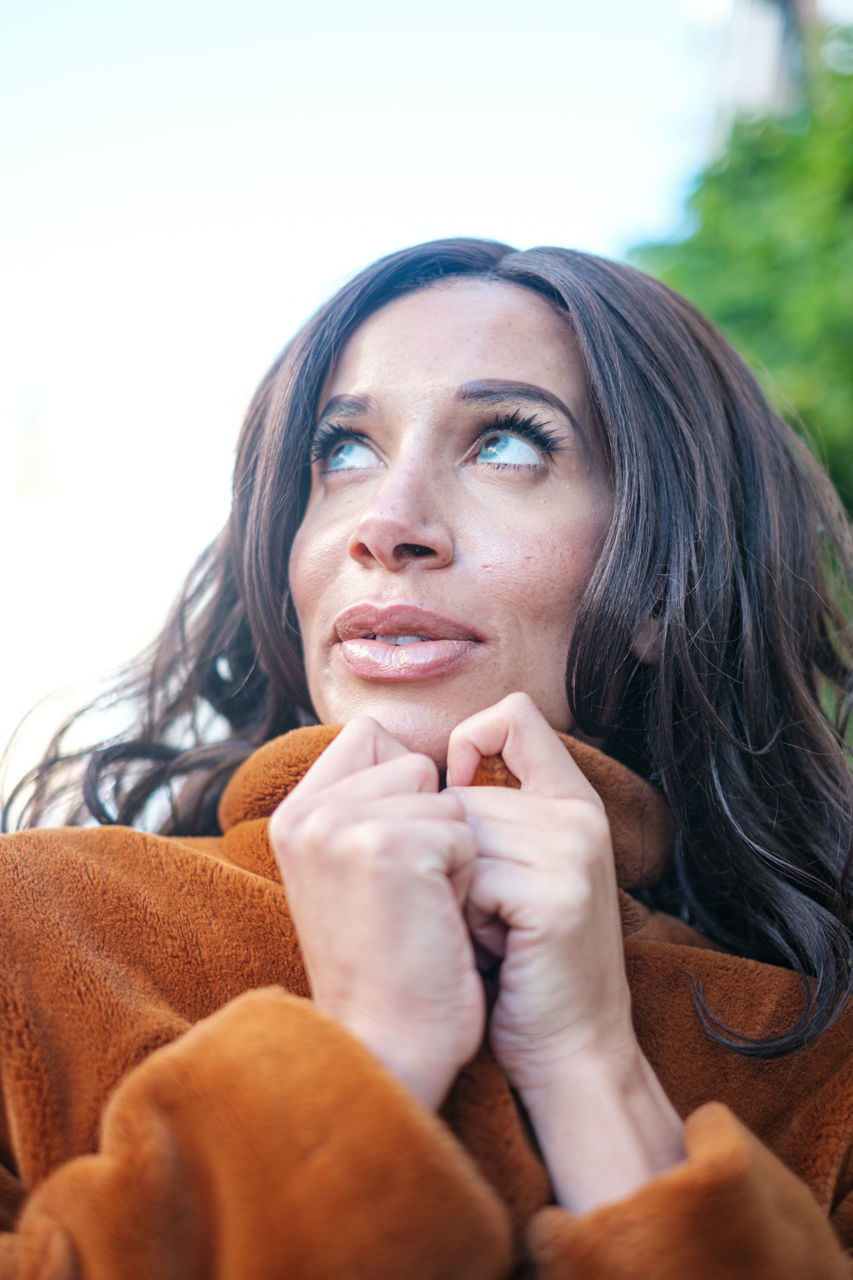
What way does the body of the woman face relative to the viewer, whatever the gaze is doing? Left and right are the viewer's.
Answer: facing the viewer

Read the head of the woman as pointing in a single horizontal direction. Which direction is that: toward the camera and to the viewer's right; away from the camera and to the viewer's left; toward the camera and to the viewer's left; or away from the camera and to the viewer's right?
toward the camera and to the viewer's left

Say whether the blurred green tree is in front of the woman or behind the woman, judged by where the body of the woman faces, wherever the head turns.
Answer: behind
